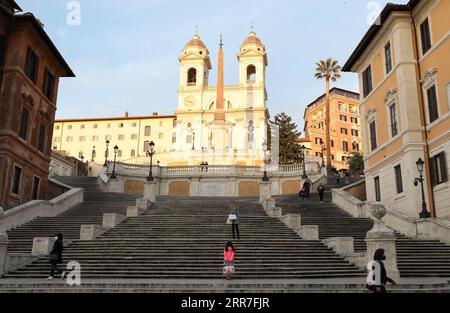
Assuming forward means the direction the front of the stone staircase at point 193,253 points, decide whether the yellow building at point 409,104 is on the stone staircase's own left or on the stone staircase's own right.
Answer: on the stone staircase's own left

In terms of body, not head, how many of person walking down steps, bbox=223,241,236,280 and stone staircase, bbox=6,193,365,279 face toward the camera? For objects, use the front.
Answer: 2

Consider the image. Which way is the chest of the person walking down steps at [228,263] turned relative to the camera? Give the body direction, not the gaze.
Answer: toward the camera

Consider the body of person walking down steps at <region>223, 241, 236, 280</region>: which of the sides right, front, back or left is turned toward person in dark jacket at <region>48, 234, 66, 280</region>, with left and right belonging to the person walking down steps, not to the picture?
right

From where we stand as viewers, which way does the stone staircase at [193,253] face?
facing the viewer

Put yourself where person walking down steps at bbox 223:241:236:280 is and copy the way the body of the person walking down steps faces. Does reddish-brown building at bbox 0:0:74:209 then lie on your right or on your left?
on your right

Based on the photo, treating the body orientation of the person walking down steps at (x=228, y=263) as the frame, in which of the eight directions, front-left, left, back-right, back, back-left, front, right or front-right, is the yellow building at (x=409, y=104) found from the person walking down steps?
back-left

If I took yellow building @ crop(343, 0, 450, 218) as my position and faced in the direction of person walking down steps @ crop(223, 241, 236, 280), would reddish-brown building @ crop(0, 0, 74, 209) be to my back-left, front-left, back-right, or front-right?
front-right

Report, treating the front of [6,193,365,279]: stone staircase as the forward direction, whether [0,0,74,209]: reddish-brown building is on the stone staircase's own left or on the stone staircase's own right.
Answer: on the stone staircase's own right

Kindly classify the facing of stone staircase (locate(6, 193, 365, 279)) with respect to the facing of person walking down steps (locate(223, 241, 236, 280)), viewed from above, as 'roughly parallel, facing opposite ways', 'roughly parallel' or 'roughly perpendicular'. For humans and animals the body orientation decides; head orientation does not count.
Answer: roughly parallel
